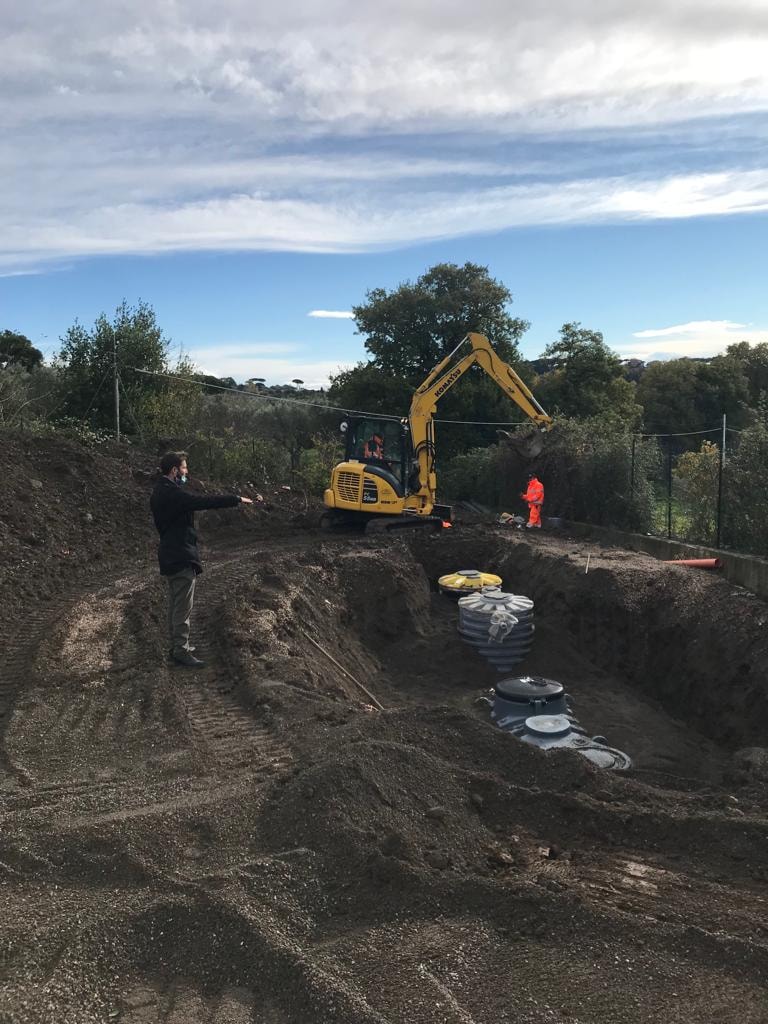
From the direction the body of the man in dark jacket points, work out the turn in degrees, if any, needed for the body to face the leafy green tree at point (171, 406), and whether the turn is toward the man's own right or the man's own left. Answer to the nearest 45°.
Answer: approximately 90° to the man's own left

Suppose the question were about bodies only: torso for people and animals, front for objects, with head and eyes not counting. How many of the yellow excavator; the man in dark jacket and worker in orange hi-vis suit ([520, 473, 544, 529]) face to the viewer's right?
2

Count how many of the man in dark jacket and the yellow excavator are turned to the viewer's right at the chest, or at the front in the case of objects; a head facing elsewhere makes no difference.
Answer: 2

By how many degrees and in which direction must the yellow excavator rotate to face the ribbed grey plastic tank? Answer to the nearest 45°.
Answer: approximately 90° to its right

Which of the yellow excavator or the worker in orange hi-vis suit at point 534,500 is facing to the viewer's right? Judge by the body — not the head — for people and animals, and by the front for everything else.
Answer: the yellow excavator

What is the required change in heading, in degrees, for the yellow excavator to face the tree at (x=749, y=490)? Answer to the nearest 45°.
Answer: approximately 45° to its right

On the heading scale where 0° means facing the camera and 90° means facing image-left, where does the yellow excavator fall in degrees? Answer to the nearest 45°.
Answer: approximately 270°

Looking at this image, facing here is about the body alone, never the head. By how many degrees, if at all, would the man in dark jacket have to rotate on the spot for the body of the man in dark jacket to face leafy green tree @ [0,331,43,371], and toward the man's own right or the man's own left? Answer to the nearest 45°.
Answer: approximately 90° to the man's own left

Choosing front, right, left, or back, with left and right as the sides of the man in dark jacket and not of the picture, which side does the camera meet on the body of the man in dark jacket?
right
